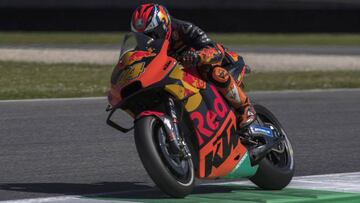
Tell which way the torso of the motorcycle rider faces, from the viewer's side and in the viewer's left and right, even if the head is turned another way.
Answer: facing the viewer and to the left of the viewer

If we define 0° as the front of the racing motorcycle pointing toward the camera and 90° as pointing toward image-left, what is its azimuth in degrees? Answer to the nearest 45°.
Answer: approximately 45°
